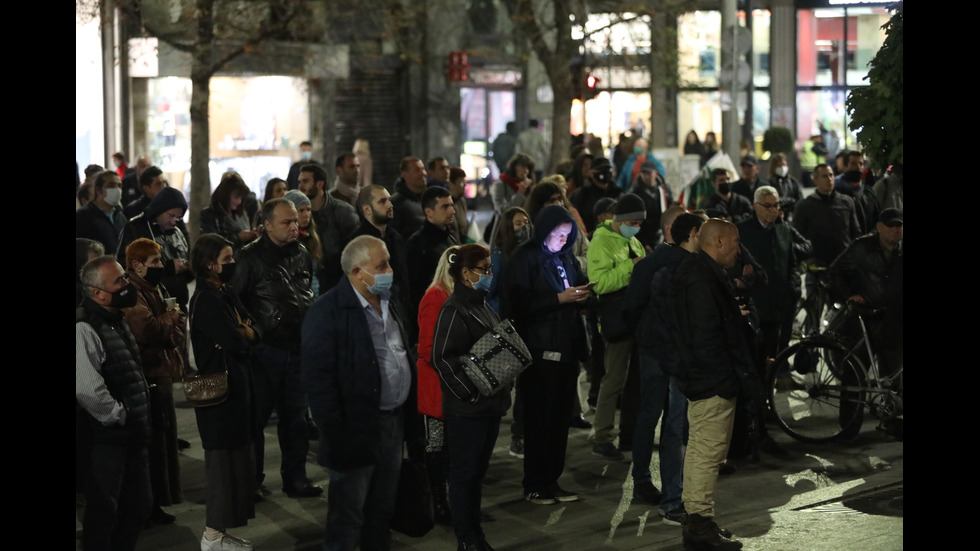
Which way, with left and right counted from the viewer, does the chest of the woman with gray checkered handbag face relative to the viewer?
facing to the right of the viewer

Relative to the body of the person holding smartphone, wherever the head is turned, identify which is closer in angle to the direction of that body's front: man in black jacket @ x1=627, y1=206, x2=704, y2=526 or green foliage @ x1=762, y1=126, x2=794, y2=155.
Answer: the man in black jacket

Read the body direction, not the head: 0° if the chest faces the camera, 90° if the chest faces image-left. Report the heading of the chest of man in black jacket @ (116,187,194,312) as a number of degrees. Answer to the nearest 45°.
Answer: approximately 315°

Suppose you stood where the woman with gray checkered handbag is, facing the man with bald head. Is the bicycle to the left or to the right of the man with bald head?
left
